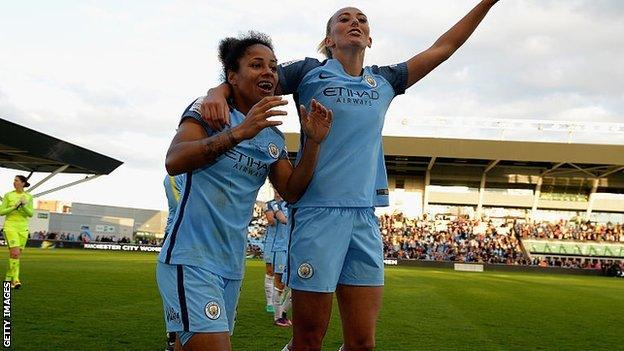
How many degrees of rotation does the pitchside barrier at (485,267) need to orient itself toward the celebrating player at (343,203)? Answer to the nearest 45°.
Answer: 0° — it already faces them

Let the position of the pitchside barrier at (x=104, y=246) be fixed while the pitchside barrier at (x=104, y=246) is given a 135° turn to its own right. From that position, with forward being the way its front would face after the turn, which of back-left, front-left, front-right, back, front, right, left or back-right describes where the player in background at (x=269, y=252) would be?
back-left

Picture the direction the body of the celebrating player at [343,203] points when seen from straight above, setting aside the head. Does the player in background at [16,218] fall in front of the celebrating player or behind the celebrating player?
behind

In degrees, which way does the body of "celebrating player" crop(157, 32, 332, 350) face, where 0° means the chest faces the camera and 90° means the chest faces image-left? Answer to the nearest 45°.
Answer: approximately 315°

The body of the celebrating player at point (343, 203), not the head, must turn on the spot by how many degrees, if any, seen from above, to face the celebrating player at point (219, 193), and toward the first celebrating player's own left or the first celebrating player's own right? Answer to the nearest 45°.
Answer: approximately 45° to the first celebrating player's own right

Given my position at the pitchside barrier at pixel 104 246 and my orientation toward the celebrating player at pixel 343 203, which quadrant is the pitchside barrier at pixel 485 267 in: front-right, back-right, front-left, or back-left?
front-left

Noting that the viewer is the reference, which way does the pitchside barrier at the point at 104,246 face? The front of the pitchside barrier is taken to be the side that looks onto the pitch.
facing the viewer

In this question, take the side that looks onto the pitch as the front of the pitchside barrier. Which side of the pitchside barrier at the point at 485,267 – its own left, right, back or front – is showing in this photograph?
front

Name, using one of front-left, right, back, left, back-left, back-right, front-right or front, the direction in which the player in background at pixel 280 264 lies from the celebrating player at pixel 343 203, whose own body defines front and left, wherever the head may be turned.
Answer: back

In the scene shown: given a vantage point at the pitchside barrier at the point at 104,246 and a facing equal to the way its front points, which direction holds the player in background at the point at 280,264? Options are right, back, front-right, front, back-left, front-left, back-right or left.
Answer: front

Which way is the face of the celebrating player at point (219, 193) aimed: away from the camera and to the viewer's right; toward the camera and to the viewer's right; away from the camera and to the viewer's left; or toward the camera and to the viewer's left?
toward the camera and to the viewer's right

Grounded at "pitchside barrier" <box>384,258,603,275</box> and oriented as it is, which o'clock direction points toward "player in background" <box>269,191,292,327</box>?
The player in background is roughly at 12 o'clock from the pitchside barrier.

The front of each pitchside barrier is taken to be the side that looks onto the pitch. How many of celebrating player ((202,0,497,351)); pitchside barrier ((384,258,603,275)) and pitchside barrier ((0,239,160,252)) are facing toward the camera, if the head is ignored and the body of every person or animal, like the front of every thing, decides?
3

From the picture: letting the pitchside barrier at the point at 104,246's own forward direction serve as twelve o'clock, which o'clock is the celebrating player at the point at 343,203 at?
The celebrating player is roughly at 12 o'clock from the pitchside barrier.

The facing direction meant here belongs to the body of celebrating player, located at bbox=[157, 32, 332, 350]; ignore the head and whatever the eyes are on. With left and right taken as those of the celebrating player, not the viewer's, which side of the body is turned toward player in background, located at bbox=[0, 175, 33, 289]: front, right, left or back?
back

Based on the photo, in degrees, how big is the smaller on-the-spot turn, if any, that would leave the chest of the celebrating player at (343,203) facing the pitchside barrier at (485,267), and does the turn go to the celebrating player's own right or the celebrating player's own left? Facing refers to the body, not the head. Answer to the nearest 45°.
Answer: approximately 180°
